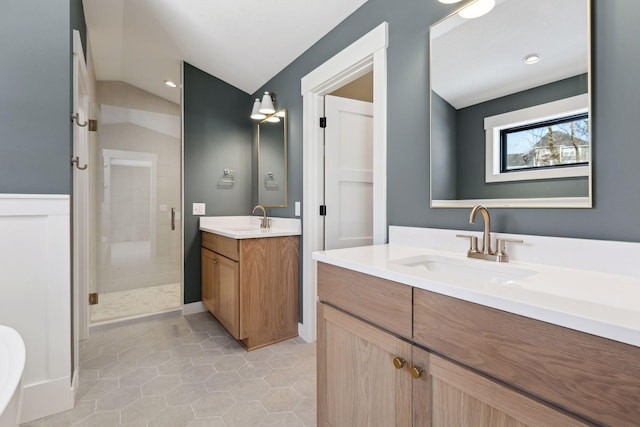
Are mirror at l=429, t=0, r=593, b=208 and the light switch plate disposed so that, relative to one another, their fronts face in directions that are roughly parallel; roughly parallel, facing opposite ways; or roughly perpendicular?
roughly perpendicular

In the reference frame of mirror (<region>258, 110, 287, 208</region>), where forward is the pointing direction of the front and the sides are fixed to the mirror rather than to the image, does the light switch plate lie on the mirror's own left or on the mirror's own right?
on the mirror's own right

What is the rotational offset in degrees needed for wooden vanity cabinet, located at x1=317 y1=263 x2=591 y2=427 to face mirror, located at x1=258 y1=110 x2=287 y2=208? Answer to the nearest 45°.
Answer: approximately 90° to its right

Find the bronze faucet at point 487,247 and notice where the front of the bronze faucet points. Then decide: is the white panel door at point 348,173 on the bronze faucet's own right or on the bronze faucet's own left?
on the bronze faucet's own right

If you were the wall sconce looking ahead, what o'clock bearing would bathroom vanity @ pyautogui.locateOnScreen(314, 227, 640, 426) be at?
The bathroom vanity is roughly at 10 o'clock from the wall sconce.

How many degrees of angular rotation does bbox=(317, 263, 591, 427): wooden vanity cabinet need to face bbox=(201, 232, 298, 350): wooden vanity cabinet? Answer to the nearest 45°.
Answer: approximately 90° to its right

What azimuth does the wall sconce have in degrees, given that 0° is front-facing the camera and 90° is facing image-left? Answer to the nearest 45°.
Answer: approximately 45°
